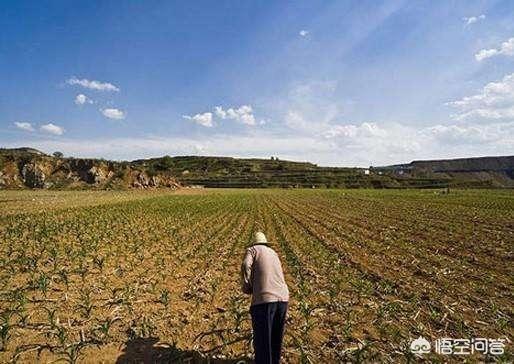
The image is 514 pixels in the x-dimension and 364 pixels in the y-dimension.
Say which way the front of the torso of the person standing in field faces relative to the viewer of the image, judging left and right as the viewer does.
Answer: facing away from the viewer and to the left of the viewer

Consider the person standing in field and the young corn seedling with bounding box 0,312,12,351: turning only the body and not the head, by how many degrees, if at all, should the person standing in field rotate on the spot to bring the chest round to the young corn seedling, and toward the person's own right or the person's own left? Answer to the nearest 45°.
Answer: approximately 45° to the person's own left
